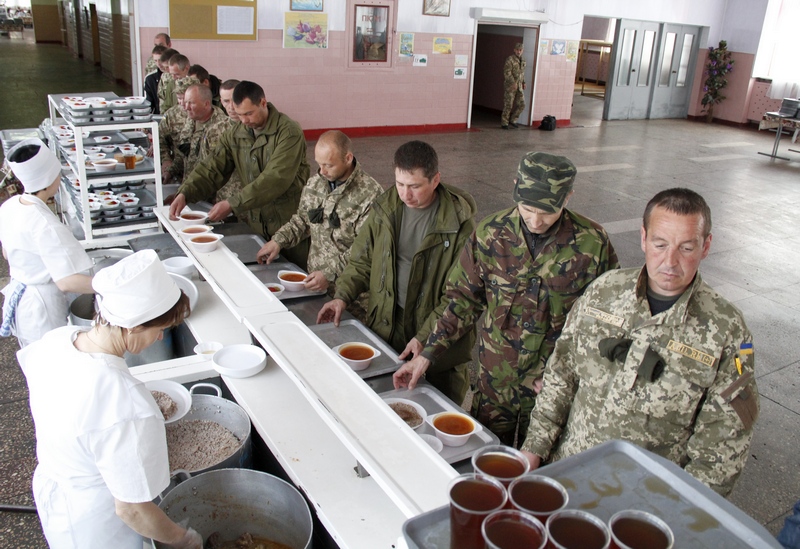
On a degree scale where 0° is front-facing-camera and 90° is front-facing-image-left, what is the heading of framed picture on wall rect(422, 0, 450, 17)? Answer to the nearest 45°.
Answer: approximately 0°

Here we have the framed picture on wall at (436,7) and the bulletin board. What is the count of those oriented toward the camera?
2

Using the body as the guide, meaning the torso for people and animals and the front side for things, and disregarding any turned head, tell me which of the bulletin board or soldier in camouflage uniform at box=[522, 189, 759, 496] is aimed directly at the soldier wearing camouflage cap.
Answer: the bulletin board

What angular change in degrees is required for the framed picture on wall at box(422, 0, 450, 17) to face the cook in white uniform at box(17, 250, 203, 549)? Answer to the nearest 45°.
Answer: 0° — it already faces them

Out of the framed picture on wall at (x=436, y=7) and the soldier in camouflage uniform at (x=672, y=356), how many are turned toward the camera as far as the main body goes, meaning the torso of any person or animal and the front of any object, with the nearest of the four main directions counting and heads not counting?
2

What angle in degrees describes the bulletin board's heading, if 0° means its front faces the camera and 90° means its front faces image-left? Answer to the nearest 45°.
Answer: approximately 0°

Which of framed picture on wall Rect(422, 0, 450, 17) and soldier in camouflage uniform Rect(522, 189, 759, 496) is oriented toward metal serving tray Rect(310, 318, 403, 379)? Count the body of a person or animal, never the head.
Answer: the framed picture on wall

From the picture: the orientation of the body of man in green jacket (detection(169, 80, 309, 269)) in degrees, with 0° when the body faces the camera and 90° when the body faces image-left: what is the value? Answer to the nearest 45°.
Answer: approximately 45°

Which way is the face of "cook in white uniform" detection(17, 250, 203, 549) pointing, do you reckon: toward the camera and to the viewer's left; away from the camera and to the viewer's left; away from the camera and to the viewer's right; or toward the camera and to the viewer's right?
away from the camera and to the viewer's right
